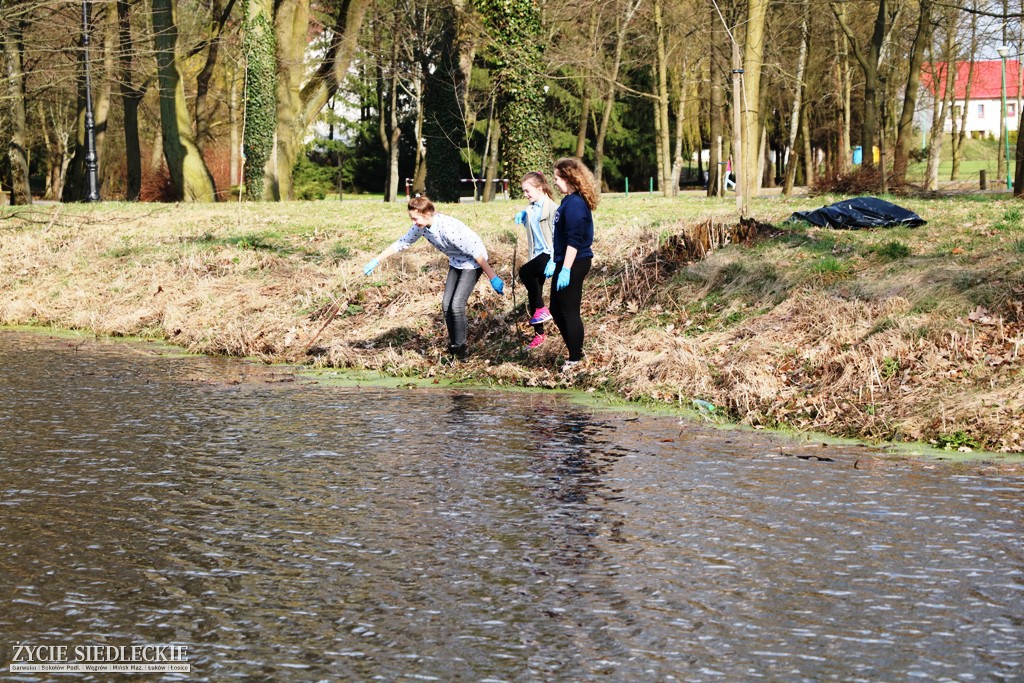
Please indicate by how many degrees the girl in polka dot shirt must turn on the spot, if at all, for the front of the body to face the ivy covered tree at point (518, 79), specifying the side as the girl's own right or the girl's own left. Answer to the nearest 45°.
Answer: approximately 135° to the girl's own right

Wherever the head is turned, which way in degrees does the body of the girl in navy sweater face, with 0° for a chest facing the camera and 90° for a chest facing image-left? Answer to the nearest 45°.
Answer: approximately 90°

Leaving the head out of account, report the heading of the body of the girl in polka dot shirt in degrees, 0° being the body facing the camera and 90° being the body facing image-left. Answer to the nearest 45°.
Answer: approximately 45°

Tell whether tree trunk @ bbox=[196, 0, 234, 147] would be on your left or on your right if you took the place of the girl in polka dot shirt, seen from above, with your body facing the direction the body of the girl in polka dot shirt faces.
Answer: on your right

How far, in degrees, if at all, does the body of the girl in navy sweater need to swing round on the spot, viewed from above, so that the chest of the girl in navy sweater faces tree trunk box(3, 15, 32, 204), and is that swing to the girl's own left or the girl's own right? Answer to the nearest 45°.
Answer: approximately 45° to the girl's own right

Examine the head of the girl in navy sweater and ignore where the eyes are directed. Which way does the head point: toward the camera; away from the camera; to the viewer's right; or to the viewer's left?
to the viewer's left
